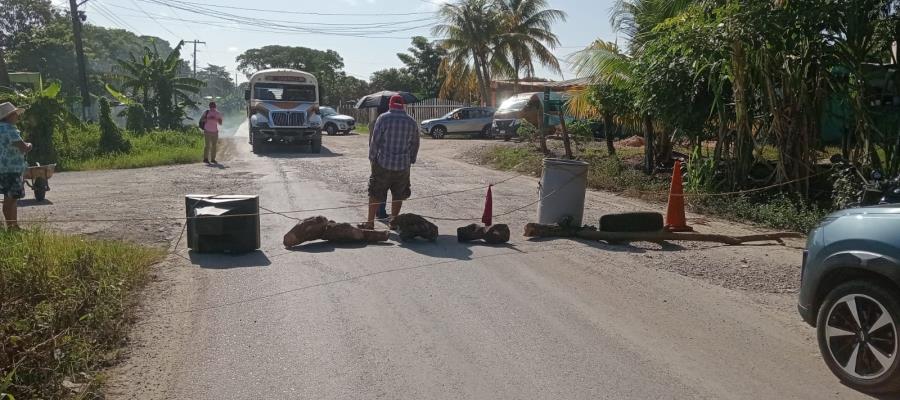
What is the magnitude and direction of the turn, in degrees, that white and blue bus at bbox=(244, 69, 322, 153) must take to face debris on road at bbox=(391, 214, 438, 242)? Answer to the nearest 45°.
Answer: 0° — it already faces it

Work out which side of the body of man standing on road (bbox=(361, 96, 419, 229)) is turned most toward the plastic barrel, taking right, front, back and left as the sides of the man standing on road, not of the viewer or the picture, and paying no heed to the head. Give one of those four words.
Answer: right

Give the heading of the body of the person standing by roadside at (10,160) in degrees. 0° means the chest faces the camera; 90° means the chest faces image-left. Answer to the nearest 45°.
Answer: approximately 270°

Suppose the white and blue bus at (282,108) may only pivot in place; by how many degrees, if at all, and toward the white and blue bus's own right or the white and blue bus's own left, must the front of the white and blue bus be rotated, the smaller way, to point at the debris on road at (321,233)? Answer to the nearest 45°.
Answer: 0° — it already faces it

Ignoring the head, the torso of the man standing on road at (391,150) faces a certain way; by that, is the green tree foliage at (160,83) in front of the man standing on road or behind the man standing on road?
in front

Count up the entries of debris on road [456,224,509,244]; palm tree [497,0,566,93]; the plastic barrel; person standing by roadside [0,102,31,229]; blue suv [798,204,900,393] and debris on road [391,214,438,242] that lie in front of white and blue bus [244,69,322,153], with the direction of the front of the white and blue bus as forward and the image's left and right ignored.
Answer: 5

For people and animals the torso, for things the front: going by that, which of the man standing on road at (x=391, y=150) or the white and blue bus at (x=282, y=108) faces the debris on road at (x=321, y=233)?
the white and blue bus

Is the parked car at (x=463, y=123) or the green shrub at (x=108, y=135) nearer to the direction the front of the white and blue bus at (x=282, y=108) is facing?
the green shrub

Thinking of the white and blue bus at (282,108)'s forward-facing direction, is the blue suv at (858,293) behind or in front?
in front

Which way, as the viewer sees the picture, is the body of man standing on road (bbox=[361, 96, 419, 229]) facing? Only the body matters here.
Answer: away from the camera

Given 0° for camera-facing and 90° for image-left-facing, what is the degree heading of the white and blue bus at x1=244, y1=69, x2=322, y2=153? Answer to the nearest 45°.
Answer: approximately 0°

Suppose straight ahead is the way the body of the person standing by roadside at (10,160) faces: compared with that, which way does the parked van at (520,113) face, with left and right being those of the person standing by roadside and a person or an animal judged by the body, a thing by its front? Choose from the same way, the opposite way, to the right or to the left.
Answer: the opposite way

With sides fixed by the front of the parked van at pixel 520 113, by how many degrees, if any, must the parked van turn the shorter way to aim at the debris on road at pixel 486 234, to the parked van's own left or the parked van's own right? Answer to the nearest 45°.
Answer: approximately 45° to the parked van's own left
